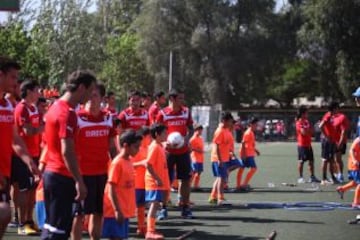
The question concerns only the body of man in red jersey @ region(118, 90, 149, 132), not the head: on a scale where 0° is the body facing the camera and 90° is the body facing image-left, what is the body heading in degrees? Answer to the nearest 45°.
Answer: approximately 0°

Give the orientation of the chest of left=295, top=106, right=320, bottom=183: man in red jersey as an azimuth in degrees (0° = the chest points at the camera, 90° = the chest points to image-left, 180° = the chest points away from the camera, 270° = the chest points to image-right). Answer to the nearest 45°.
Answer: approximately 315°

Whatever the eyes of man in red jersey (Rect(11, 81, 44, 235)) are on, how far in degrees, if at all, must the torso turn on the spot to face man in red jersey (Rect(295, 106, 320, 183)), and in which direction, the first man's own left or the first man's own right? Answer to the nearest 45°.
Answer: approximately 90° to the first man's own left

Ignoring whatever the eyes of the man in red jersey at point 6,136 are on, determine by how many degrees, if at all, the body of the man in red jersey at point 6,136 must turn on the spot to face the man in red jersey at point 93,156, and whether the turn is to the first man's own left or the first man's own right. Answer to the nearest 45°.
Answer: approximately 90° to the first man's own left

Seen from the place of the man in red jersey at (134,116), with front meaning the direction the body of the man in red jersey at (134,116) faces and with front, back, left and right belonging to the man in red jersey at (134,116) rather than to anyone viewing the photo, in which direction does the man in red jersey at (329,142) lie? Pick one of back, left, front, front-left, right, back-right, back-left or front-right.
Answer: back-left

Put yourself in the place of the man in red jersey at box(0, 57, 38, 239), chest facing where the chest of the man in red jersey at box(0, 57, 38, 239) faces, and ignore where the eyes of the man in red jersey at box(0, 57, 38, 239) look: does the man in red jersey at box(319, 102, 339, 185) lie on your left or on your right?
on your left

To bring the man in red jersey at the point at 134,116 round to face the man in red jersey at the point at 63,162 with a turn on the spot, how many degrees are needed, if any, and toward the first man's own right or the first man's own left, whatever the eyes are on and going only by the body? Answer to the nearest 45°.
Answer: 0° — they already face them
